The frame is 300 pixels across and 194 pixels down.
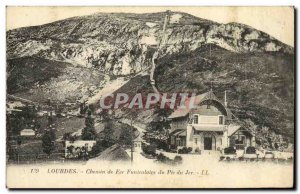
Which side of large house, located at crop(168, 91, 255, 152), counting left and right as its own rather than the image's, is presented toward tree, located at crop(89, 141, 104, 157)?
right

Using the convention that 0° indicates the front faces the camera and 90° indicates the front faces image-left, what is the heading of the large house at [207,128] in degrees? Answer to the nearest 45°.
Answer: approximately 0°
